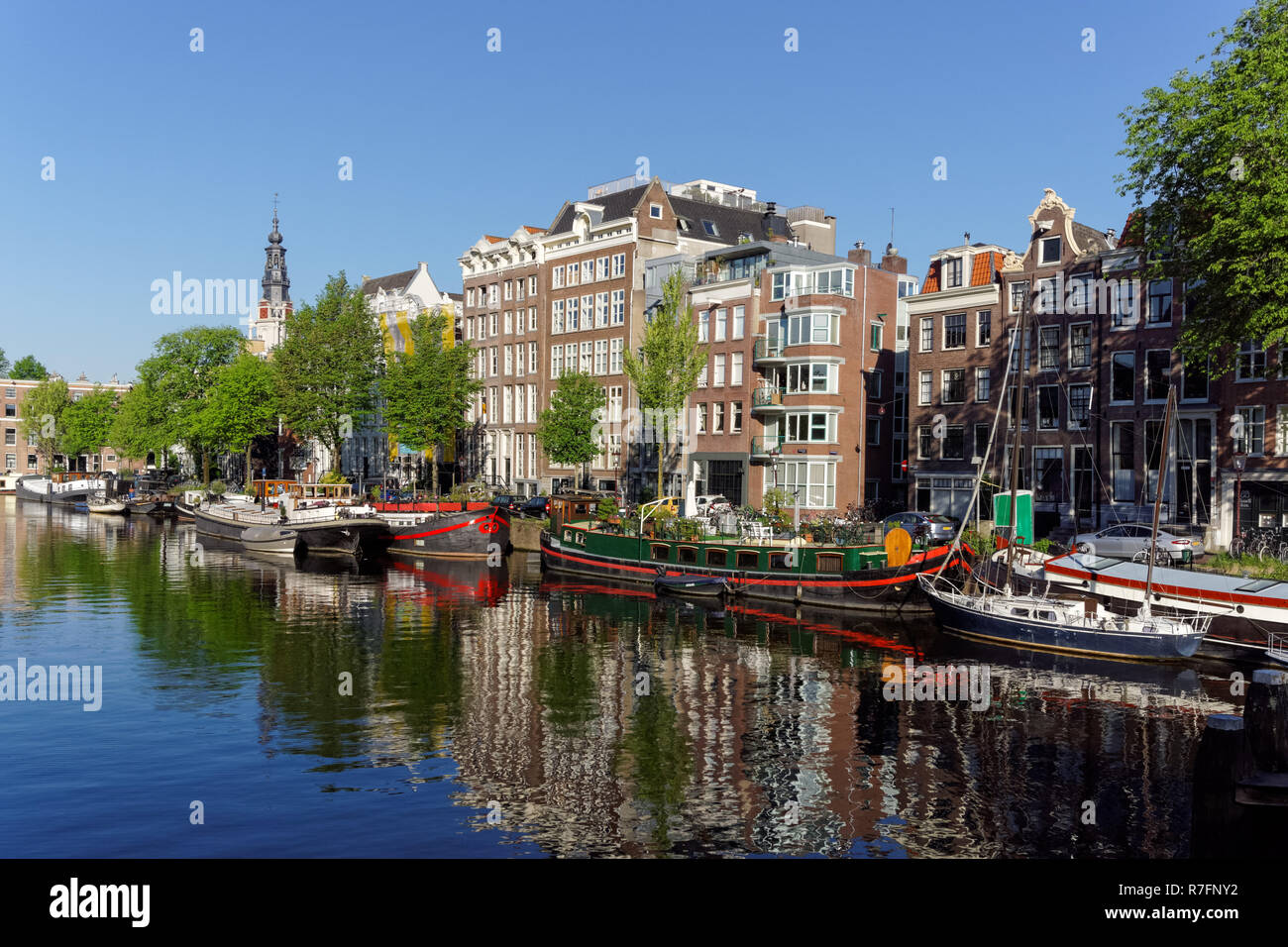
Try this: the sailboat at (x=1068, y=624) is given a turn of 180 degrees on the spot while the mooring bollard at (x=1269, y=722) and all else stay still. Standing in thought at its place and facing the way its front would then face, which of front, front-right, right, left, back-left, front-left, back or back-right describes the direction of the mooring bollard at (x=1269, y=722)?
front-right

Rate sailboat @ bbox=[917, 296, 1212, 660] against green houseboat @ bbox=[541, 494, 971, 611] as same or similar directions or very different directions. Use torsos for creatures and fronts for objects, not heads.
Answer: very different directions

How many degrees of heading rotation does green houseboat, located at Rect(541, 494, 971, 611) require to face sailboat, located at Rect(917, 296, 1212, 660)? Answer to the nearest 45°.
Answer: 0° — it already faces it

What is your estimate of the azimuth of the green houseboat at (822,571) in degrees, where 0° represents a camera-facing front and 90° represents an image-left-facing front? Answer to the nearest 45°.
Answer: approximately 315°

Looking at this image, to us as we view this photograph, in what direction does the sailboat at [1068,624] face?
facing away from the viewer and to the left of the viewer

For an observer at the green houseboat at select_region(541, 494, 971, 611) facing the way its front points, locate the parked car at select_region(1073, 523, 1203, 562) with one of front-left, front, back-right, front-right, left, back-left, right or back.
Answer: front-left
